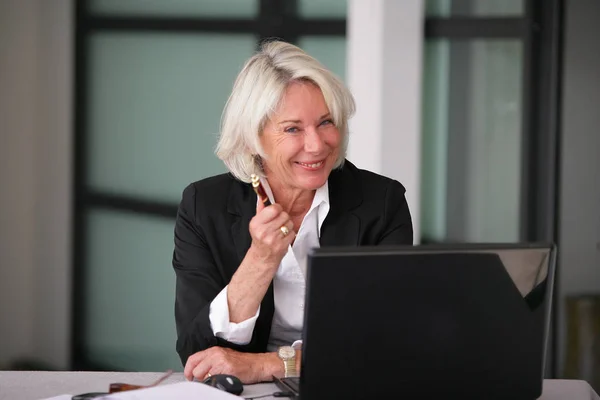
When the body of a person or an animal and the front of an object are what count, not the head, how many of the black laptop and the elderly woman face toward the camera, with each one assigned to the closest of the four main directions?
1

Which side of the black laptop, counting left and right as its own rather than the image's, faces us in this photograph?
back

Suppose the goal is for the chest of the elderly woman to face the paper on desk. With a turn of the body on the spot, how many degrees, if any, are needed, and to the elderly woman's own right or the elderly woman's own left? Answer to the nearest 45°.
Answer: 0° — they already face it

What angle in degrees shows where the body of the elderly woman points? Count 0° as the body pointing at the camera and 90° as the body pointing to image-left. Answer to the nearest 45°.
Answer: approximately 0°

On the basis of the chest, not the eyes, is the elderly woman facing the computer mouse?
yes

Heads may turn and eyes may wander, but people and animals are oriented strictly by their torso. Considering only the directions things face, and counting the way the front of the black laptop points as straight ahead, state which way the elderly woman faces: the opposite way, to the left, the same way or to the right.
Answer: the opposite way
